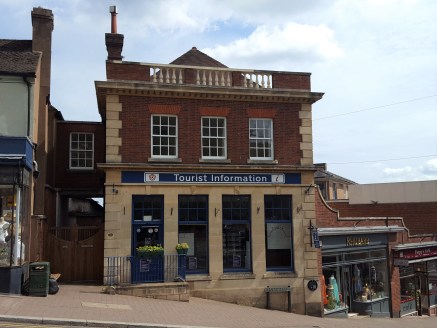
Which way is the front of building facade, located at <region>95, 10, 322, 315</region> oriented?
toward the camera

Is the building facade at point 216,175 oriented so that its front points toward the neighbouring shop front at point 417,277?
no
